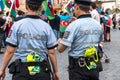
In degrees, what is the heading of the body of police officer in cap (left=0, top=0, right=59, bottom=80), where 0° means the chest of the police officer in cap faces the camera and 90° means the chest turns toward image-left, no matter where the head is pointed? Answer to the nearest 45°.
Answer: approximately 180°

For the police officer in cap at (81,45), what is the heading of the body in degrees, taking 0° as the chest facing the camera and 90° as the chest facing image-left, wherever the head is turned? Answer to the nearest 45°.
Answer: approximately 135°

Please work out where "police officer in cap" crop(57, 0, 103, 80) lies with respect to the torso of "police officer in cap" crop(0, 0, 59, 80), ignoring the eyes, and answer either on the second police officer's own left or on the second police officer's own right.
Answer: on the second police officer's own right

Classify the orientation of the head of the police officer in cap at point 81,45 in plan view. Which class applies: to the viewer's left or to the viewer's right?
to the viewer's left

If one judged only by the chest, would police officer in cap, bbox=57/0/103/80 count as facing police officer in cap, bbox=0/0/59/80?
no

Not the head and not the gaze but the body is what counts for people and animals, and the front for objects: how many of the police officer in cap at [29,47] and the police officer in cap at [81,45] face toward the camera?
0
